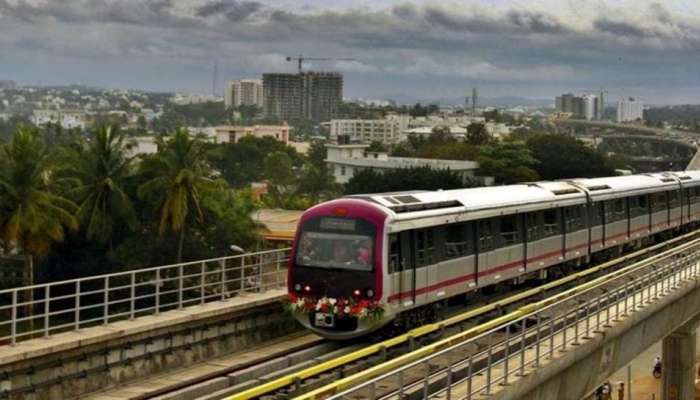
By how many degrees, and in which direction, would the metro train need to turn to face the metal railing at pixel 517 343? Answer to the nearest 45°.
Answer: approximately 90° to its left

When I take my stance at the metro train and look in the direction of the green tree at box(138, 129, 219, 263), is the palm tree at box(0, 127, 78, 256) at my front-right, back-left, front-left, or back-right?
front-left

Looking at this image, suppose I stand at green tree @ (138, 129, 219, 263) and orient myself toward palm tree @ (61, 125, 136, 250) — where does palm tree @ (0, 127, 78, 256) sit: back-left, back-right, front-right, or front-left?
front-left

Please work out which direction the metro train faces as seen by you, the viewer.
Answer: facing the viewer and to the left of the viewer

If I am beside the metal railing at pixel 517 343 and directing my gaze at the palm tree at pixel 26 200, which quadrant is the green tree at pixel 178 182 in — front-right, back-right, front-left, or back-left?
front-right

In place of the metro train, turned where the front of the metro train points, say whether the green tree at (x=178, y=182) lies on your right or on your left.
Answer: on your right

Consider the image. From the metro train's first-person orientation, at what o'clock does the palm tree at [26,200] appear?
The palm tree is roughly at 3 o'clock from the metro train.
